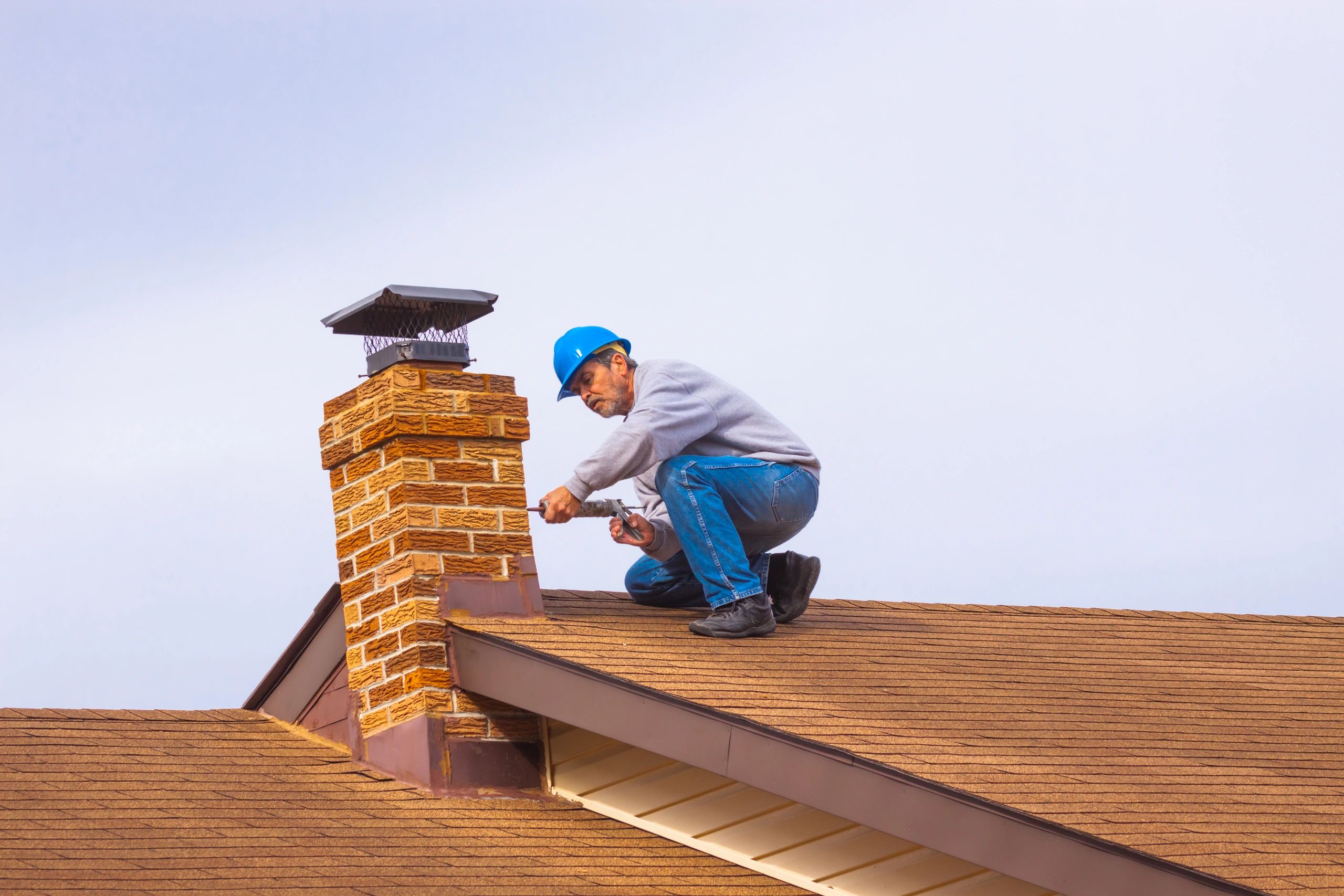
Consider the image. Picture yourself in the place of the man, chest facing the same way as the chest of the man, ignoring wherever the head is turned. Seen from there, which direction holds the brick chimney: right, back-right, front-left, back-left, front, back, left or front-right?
front

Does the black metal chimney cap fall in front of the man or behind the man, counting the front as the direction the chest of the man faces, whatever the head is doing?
in front

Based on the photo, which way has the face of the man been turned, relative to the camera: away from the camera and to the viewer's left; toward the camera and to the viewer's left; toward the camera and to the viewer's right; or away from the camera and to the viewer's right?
toward the camera and to the viewer's left

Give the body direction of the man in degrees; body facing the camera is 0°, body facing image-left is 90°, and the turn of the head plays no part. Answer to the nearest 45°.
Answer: approximately 90°

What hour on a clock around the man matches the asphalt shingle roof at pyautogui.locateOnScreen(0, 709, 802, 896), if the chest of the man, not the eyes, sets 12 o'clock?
The asphalt shingle roof is roughly at 11 o'clock from the man.
